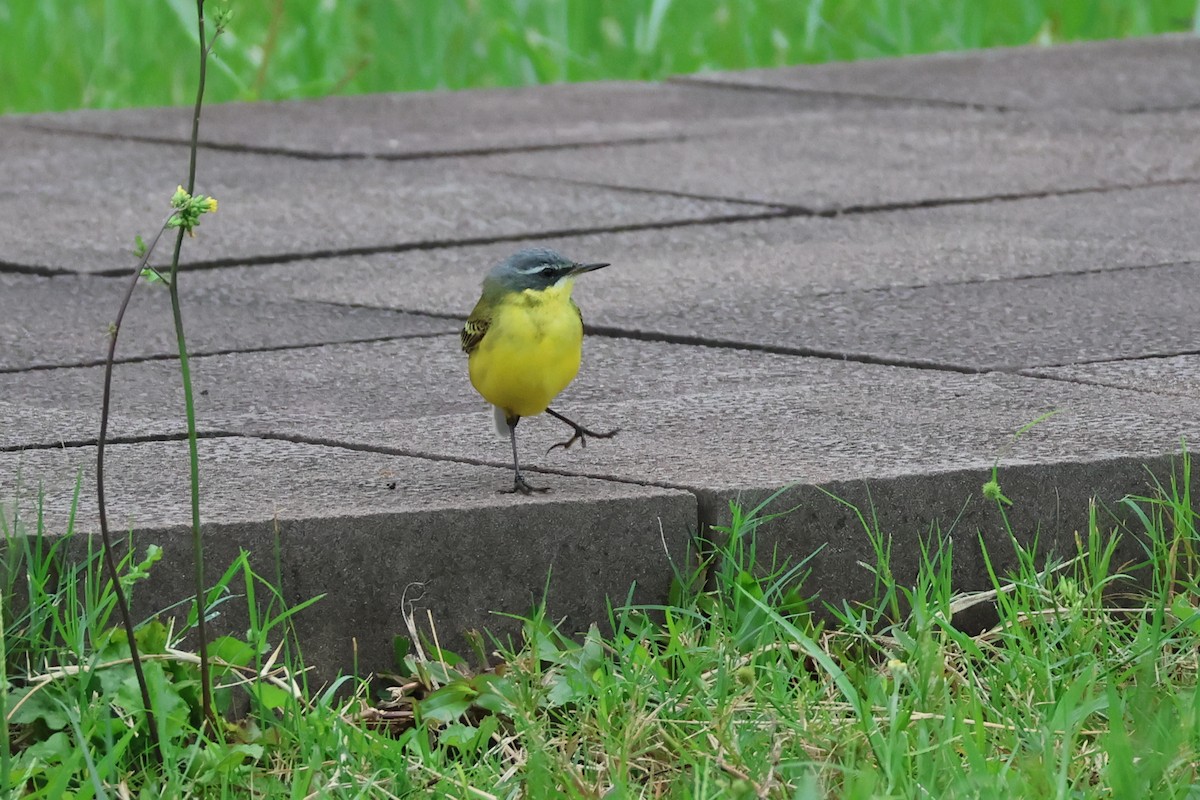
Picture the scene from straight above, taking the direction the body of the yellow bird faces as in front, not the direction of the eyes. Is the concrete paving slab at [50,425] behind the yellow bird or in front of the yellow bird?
behind

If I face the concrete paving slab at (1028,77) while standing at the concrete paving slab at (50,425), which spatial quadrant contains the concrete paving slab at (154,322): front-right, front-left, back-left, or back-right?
front-left

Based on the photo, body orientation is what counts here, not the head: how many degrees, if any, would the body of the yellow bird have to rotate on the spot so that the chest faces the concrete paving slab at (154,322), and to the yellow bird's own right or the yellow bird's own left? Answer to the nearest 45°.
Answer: approximately 180°

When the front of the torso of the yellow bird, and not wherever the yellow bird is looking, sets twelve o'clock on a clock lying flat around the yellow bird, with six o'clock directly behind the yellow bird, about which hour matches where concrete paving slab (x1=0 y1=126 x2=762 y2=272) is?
The concrete paving slab is roughly at 7 o'clock from the yellow bird.

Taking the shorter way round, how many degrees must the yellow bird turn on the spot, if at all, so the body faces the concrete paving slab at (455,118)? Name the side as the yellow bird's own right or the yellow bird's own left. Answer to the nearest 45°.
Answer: approximately 135° to the yellow bird's own left

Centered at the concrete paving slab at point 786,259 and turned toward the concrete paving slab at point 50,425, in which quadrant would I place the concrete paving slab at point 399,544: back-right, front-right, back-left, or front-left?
front-left

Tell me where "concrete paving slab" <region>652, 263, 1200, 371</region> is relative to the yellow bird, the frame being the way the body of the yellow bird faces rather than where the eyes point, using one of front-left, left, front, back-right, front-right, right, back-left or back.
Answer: left

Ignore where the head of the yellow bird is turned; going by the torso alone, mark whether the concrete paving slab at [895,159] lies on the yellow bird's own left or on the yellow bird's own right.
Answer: on the yellow bird's own left

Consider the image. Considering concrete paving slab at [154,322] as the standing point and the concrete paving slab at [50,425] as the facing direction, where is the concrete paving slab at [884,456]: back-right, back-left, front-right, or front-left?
front-left
